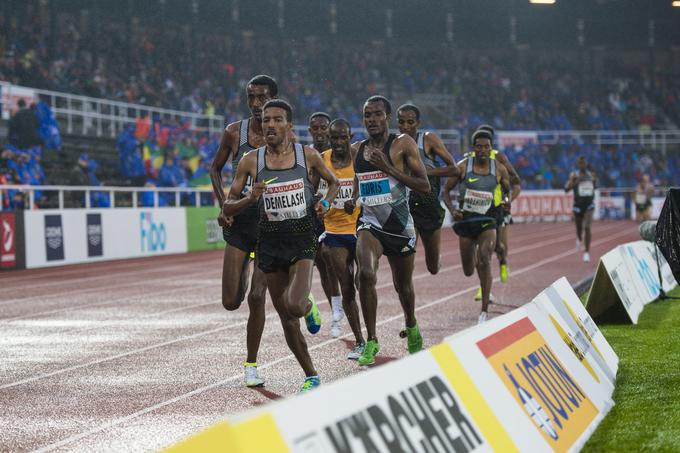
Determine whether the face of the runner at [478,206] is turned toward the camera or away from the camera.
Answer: toward the camera

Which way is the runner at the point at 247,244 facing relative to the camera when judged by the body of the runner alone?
toward the camera

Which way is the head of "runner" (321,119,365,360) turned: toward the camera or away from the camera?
toward the camera

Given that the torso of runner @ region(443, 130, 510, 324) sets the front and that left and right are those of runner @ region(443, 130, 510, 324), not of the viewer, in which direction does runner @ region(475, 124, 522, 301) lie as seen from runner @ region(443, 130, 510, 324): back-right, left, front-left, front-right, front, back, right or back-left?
back

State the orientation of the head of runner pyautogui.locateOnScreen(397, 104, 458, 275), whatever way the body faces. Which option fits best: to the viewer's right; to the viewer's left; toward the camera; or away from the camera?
toward the camera

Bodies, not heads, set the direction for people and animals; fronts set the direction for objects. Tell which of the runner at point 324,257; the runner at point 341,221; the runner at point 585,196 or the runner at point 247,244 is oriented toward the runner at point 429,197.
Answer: the runner at point 585,196

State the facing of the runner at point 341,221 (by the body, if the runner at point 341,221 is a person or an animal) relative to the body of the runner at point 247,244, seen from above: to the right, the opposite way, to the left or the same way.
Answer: the same way

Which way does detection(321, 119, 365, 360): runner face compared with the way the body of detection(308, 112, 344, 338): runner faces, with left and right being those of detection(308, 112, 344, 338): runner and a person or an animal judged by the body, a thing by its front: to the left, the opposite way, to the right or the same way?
the same way

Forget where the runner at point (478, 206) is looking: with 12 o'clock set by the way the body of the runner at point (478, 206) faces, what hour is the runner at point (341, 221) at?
the runner at point (341, 221) is roughly at 1 o'clock from the runner at point (478, 206).

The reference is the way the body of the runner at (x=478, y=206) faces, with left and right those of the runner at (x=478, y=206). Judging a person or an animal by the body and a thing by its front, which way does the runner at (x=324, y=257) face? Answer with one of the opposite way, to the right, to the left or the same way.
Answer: the same way

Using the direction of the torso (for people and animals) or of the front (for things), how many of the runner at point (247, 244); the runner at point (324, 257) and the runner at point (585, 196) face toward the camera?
3

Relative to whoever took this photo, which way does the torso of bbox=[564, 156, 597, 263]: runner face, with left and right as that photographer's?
facing the viewer

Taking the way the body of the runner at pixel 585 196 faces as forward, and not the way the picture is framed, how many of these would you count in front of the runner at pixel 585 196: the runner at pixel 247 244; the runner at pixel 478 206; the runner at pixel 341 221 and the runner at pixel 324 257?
4

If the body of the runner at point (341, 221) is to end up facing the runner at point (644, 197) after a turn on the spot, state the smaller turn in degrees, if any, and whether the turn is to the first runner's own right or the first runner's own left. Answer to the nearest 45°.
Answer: approximately 135° to the first runner's own left

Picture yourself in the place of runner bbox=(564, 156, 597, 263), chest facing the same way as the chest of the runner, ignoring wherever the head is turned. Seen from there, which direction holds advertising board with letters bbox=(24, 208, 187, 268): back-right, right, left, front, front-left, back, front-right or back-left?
right

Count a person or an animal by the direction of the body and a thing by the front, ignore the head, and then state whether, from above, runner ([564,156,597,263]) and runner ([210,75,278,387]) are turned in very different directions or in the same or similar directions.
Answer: same or similar directions
